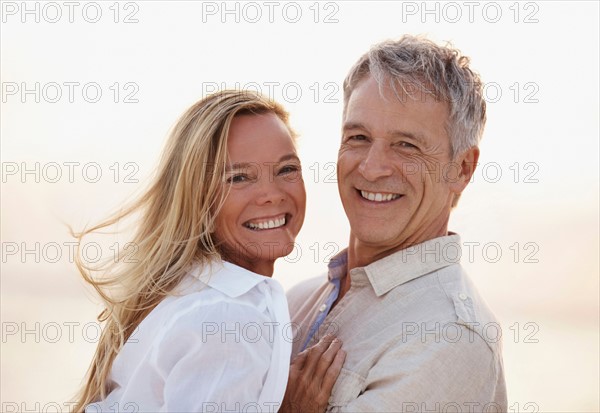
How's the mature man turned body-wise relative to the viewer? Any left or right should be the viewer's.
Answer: facing the viewer and to the left of the viewer

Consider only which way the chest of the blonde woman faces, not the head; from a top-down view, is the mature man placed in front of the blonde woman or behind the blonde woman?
in front

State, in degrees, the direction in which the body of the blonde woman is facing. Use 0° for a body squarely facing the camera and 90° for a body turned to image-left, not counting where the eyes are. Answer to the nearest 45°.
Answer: approximately 270°
